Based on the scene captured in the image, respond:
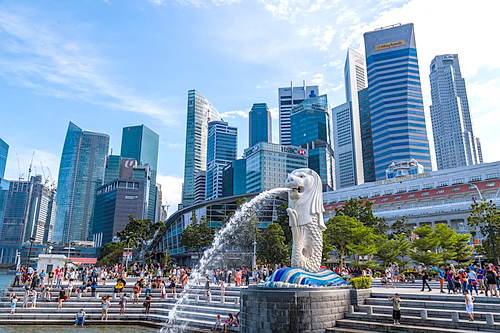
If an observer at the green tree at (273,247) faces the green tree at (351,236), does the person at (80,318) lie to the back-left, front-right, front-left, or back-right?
back-right

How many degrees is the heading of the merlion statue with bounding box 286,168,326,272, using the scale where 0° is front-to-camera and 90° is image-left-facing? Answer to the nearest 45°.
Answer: approximately 45°

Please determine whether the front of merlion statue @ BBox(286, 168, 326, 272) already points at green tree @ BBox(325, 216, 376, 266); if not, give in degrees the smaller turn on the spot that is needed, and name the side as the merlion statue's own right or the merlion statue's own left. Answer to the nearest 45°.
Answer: approximately 135° to the merlion statue's own right

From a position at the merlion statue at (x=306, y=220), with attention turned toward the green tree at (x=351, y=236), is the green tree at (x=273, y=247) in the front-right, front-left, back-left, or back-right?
front-left

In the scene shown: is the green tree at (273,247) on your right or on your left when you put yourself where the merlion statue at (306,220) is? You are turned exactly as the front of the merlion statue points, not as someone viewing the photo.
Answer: on your right

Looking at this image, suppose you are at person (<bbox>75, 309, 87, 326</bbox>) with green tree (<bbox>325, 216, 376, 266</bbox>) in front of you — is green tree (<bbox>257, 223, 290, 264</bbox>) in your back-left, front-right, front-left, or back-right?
front-left

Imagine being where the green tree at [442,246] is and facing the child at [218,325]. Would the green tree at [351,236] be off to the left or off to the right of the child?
right

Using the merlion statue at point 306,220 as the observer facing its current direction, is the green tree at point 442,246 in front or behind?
behind

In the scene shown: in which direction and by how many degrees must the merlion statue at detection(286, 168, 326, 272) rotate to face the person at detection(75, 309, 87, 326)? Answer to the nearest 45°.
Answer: approximately 45° to its right
